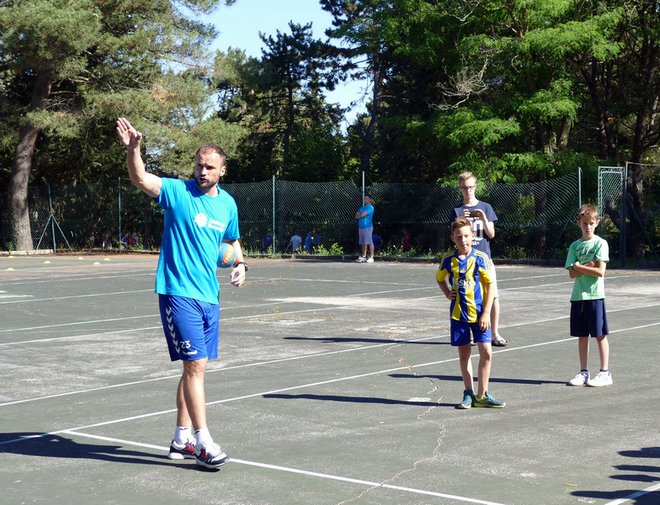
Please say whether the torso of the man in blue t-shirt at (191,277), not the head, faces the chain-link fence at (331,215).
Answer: no

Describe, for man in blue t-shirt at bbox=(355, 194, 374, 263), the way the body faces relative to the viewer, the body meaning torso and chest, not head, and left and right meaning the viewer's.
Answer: facing the viewer and to the left of the viewer

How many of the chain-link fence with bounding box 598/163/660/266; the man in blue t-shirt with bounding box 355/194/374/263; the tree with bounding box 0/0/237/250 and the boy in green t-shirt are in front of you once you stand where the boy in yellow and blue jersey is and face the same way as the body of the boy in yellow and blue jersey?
0

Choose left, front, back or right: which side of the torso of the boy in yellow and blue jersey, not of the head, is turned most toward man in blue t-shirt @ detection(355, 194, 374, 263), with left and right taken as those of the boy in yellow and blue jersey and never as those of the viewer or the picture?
back

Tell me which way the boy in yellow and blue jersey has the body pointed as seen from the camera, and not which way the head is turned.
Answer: toward the camera

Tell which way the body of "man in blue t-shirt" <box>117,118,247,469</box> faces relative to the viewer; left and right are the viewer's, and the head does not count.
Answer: facing the viewer and to the right of the viewer

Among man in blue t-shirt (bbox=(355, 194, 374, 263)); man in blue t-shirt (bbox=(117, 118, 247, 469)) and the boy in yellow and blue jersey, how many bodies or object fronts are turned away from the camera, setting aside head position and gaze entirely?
0

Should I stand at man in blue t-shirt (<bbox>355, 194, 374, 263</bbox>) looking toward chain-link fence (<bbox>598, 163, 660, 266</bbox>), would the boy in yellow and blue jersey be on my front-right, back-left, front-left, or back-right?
front-right

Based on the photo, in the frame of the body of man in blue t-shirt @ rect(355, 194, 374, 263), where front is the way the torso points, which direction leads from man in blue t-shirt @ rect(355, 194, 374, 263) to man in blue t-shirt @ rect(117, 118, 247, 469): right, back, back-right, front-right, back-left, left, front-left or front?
front-left

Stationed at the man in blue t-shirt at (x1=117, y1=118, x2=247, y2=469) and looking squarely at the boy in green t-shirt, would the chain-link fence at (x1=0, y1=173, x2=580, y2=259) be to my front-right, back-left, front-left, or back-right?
front-left

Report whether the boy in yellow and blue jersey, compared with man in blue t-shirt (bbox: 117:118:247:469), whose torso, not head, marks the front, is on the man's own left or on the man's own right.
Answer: on the man's own left

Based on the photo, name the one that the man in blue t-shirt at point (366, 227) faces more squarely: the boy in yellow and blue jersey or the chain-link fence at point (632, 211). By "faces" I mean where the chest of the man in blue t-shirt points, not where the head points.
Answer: the boy in yellow and blue jersey

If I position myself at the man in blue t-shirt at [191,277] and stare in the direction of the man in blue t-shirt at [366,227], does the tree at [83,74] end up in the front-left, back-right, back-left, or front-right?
front-left

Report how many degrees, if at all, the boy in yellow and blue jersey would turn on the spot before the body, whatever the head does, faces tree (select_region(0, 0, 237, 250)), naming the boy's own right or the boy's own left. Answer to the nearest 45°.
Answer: approximately 135° to the boy's own right

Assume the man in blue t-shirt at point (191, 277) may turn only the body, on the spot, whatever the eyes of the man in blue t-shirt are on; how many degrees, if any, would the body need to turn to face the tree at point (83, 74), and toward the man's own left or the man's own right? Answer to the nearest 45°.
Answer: approximately 135° to the man's own left

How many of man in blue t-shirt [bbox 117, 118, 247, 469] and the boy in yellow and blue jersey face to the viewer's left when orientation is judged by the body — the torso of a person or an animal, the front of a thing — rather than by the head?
0

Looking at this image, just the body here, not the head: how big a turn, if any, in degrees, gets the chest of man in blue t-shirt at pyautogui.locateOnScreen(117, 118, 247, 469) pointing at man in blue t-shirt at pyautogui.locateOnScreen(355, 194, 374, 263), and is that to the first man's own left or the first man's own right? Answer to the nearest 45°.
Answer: approximately 135° to the first man's own left

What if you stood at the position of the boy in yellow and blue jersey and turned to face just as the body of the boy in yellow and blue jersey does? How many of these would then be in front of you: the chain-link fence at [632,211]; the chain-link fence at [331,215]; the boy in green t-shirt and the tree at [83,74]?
0

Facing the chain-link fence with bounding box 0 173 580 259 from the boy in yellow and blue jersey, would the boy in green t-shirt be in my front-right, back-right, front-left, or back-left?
front-right

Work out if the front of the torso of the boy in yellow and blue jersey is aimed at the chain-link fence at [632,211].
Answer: no
